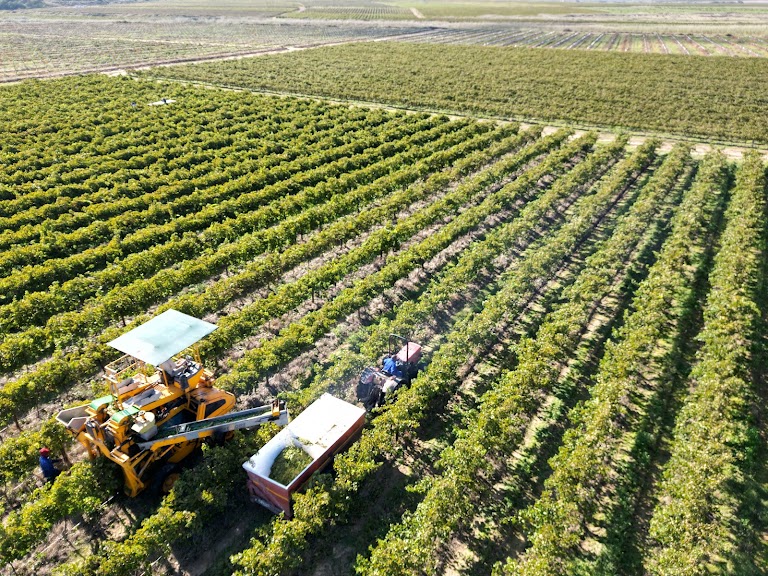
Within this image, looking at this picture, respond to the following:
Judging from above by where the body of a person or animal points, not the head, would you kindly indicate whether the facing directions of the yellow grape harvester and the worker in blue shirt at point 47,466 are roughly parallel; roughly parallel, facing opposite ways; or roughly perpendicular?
roughly parallel

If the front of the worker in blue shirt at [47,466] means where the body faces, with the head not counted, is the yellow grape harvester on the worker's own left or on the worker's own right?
on the worker's own right

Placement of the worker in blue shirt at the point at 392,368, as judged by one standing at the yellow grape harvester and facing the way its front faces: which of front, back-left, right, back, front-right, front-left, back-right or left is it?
front-right

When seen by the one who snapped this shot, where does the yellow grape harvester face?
facing away from the viewer and to the right of the viewer

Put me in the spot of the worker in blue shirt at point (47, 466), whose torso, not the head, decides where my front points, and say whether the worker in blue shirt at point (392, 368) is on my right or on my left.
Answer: on my right

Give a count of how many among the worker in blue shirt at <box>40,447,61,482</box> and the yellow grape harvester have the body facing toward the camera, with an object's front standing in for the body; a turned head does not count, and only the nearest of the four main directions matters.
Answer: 0

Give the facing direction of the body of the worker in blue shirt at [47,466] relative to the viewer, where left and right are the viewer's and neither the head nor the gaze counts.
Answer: facing away from the viewer and to the right of the viewer
